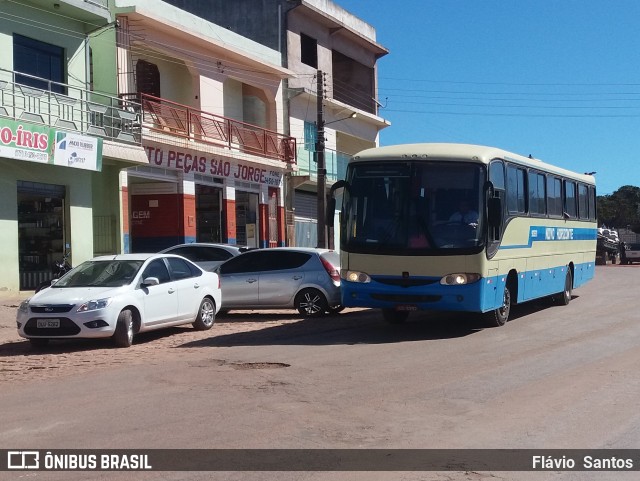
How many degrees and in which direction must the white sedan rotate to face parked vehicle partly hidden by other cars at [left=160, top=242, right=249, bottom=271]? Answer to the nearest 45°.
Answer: approximately 135° to its right

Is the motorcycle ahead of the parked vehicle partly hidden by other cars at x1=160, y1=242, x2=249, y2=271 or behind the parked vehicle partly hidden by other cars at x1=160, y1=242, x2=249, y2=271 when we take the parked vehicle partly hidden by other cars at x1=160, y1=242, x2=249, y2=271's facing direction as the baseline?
ahead

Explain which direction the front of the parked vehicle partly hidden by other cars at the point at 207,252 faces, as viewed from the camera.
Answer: facing to the left of the viewer

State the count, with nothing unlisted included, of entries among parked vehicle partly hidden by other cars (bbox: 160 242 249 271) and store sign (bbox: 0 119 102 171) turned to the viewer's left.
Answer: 1

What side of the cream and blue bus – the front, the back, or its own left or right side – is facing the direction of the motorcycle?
right

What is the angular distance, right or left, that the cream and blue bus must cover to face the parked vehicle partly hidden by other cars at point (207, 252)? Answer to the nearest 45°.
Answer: approximately 90° to its right

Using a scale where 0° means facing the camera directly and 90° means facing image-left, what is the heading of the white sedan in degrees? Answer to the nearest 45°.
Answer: approximately 45°
